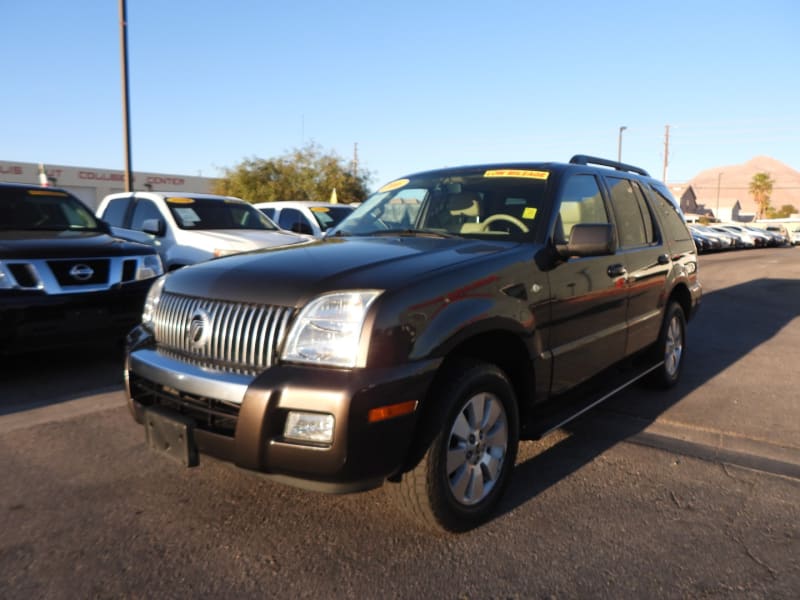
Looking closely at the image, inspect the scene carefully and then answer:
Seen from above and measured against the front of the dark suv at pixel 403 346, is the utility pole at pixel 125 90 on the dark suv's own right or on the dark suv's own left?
on the dark suv's own right

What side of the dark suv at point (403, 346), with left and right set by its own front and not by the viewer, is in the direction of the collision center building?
right

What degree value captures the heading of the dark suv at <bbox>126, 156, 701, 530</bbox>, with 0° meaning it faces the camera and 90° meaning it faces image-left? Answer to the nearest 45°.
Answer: approximately 45°

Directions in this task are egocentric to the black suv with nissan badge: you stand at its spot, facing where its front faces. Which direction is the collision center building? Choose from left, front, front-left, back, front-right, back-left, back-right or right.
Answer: back-left

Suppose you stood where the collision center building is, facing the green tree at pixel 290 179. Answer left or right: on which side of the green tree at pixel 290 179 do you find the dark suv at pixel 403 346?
right

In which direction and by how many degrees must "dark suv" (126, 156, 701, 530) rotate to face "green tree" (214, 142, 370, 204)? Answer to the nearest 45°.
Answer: approximately 135° to its right

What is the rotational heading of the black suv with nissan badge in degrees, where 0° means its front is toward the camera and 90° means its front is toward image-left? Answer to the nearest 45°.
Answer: approximately 315°
